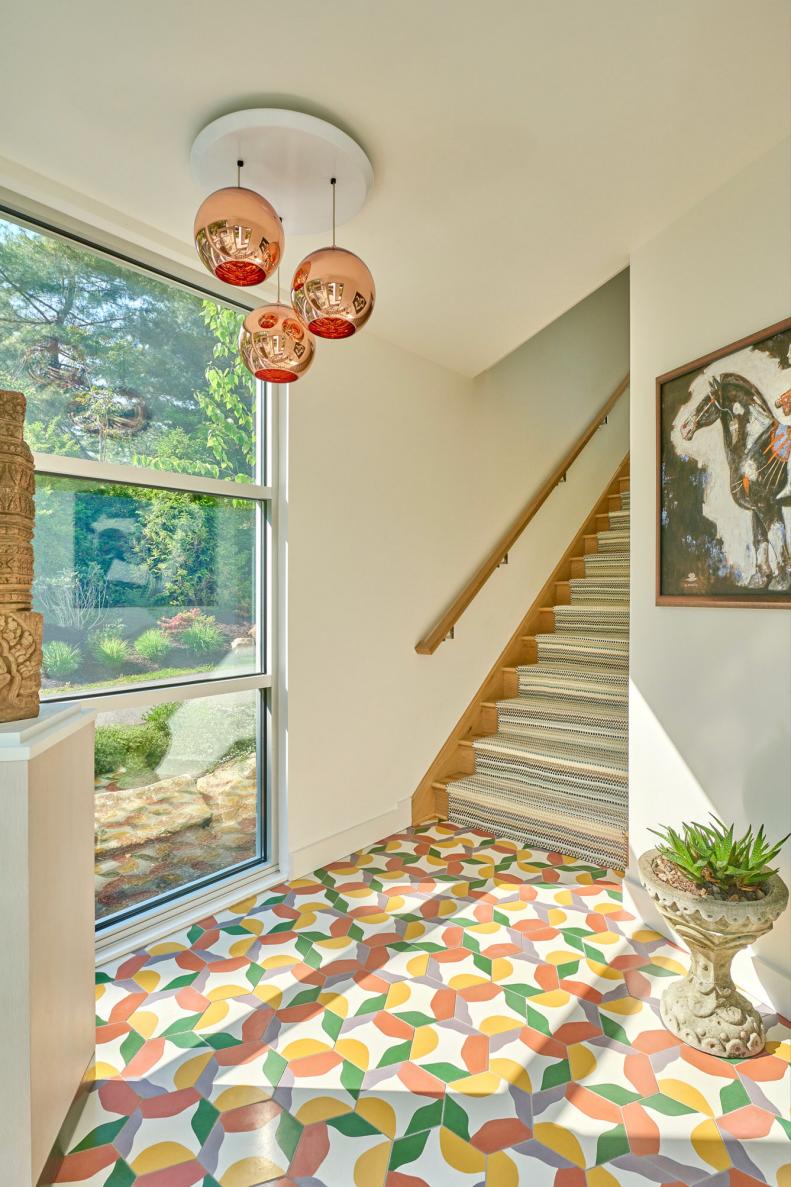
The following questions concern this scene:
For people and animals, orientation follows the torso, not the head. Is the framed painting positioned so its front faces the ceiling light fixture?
yes

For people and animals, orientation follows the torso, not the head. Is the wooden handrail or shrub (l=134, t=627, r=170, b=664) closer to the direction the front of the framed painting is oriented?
the shrub

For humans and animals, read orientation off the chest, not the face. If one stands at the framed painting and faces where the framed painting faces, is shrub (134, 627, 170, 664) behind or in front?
in front

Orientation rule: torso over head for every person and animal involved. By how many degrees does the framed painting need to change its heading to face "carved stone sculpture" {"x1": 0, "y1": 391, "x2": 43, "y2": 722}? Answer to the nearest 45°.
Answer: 0° — it already faces it

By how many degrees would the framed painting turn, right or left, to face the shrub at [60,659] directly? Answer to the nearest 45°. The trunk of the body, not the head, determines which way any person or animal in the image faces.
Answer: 0° — it already faces it

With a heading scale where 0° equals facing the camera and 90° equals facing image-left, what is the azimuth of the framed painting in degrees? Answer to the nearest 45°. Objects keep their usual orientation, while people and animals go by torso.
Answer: approximately 45°

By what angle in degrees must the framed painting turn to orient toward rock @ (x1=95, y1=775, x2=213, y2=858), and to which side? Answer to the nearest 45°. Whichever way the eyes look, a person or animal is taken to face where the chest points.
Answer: approximately 45° to its right

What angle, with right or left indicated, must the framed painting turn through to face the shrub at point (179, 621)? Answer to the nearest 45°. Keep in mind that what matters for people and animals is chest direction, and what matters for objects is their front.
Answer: approximately 45° to its right

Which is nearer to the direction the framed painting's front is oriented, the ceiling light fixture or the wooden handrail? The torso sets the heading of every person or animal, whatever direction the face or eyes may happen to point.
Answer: the ceiling light fixture

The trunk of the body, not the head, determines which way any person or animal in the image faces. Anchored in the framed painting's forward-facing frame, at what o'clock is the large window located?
The large window is roughly at 1 o'clock from the framed painting.
